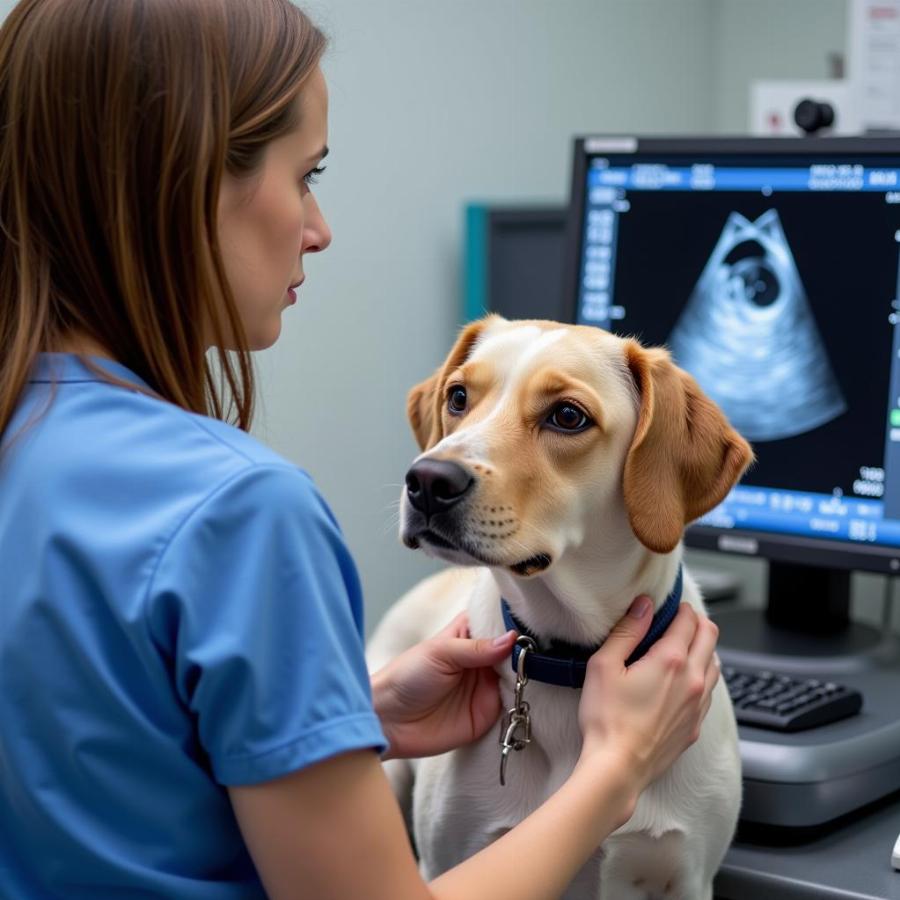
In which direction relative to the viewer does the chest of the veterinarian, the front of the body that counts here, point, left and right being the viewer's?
facing away from the viewer and to the right of the viewer

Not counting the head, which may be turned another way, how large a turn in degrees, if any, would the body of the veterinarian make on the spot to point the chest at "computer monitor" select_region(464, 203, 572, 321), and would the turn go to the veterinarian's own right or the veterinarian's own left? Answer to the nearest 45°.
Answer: approximately 45° to the veterinarian's own left

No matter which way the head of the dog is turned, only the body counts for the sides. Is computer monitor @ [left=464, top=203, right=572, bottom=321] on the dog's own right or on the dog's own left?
on the dog's own right
